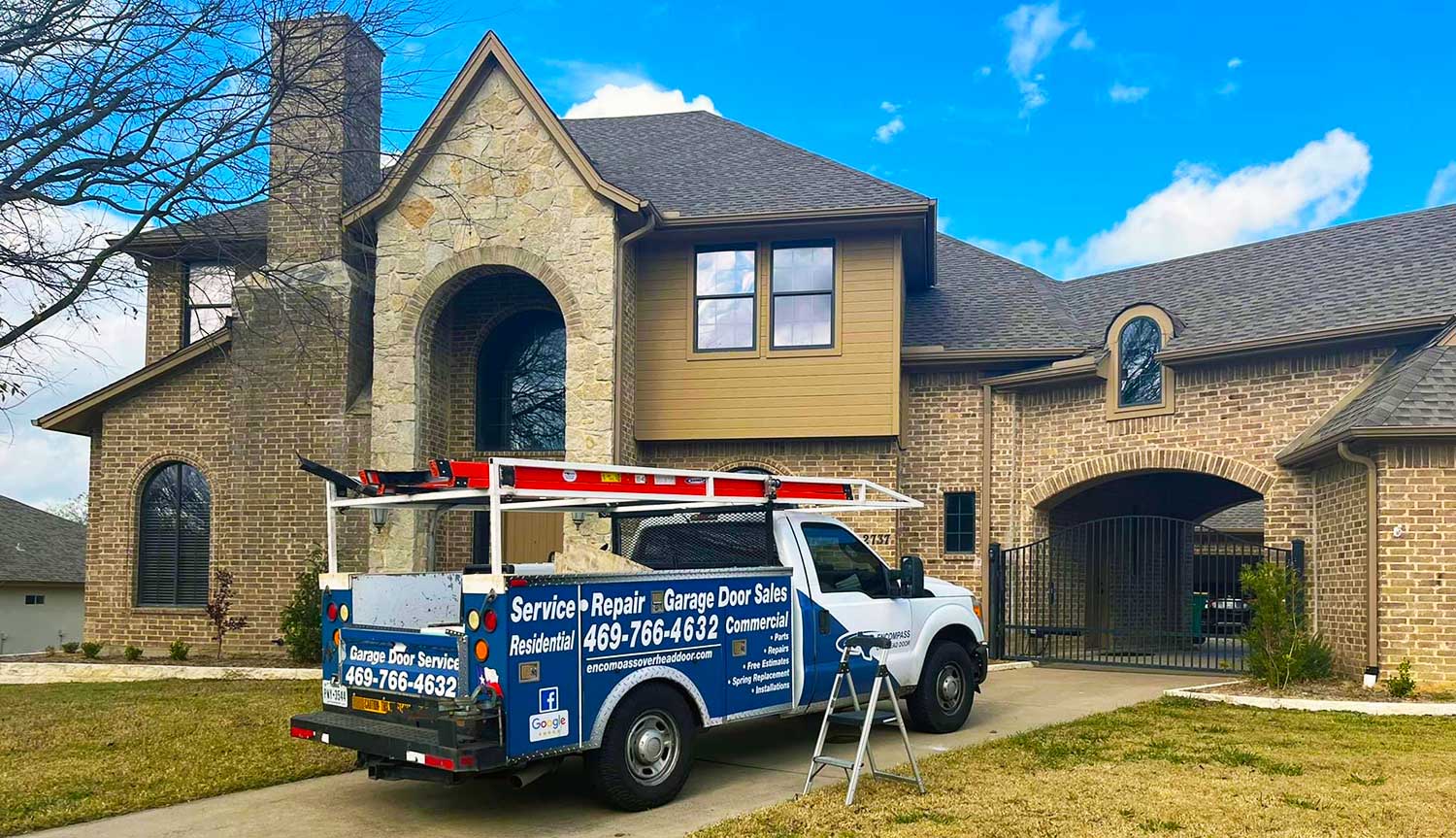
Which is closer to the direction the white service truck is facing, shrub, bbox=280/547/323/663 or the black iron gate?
the black iron gate

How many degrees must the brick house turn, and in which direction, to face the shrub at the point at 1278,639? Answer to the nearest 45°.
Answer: approximately 45° to its left

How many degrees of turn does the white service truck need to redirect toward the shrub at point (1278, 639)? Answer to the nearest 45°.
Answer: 0° — it already faces it

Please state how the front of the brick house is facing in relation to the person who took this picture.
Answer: facing the viewer

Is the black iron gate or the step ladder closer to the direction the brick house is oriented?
the step ladder

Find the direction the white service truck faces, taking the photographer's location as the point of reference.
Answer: facing away from the viewer and to the right of the viewer

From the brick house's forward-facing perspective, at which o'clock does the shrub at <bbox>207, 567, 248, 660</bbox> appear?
The shrub is roughly at 3 o'clock from the brick house.

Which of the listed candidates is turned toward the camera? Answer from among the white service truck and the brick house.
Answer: the brick house

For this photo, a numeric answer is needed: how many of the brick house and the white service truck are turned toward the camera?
1
